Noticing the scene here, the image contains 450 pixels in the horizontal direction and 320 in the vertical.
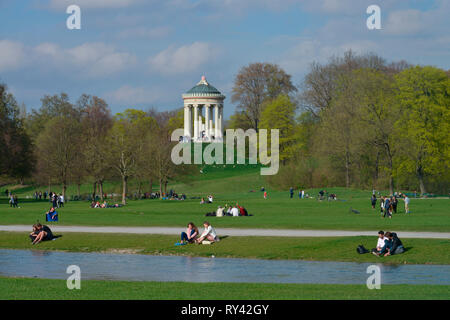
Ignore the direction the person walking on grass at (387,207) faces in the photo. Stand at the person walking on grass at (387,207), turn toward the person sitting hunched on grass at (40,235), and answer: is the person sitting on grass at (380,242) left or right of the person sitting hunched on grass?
left

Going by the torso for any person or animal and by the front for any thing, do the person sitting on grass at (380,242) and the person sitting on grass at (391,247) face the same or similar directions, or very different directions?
same or similar directions

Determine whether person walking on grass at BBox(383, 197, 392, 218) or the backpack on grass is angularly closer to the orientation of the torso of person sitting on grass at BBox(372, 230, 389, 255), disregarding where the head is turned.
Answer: the backpack on grass

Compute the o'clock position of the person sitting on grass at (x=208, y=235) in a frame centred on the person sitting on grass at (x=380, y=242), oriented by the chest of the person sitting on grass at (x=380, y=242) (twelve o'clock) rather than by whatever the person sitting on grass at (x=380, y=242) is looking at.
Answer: the person sitting on grass at (x=208, y=235) is roughly at 2 o'clock from the person sitting on grass at (x=380, y=242).

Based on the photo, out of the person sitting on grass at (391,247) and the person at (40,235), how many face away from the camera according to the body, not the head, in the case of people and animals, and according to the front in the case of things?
0

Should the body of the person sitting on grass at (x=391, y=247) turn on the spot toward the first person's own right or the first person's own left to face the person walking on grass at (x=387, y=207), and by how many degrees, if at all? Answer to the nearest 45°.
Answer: approximately 135° to the first person's own right

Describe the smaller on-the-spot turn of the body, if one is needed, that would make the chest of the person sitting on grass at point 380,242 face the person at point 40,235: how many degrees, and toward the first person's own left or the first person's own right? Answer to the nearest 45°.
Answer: approximately 45° to the first person's own right

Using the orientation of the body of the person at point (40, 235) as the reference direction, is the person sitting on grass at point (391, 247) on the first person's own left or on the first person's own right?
on the first person's own left

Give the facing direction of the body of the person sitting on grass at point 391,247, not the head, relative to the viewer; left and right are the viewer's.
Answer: facing the viewer and to the left of the viewer

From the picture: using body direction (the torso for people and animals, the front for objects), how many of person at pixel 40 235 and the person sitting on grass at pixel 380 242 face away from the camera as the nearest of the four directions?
0
